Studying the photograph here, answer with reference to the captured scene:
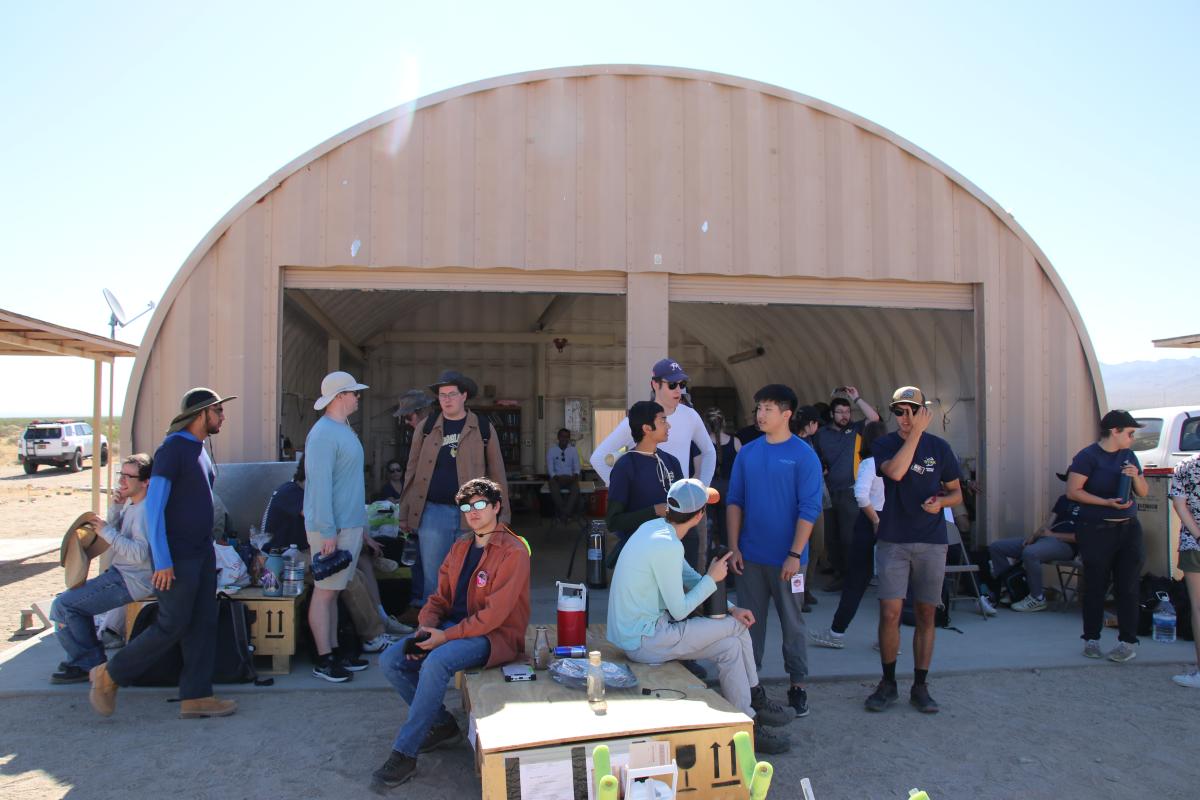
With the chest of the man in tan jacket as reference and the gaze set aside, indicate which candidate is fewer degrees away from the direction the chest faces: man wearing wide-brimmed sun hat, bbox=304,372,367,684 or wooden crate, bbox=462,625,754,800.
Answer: the wooden crate

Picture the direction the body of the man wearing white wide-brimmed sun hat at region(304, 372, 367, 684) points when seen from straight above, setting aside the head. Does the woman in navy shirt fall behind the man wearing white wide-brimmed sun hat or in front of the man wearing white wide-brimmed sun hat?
in front

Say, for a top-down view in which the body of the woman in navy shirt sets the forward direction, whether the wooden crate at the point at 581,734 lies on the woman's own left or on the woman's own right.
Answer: on the woman's own right

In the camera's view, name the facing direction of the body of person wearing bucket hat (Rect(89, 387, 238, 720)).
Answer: to the viewer's right

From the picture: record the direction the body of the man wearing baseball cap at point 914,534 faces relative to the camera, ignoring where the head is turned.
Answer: toward the camera

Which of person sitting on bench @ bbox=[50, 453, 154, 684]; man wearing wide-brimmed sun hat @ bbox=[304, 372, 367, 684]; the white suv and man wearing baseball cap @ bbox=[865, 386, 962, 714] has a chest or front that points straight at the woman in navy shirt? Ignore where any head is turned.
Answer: man wearing wide-brimmed sun hat @ bbox=[304, 372, 367, 684]

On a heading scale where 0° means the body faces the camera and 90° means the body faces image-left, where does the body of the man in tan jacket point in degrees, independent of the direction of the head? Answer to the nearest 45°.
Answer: approximately 0°

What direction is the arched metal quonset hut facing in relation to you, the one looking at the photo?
facing the viewer

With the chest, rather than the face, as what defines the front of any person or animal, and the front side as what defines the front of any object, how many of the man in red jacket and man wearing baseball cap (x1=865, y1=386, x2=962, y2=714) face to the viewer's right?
0

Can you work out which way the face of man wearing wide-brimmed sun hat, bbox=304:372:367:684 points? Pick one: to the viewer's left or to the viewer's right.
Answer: to the viewer's right

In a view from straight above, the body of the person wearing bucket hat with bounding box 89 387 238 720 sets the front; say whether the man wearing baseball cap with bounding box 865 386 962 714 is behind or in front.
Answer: in front

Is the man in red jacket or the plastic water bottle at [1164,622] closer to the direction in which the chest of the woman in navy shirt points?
the man in red jacket
